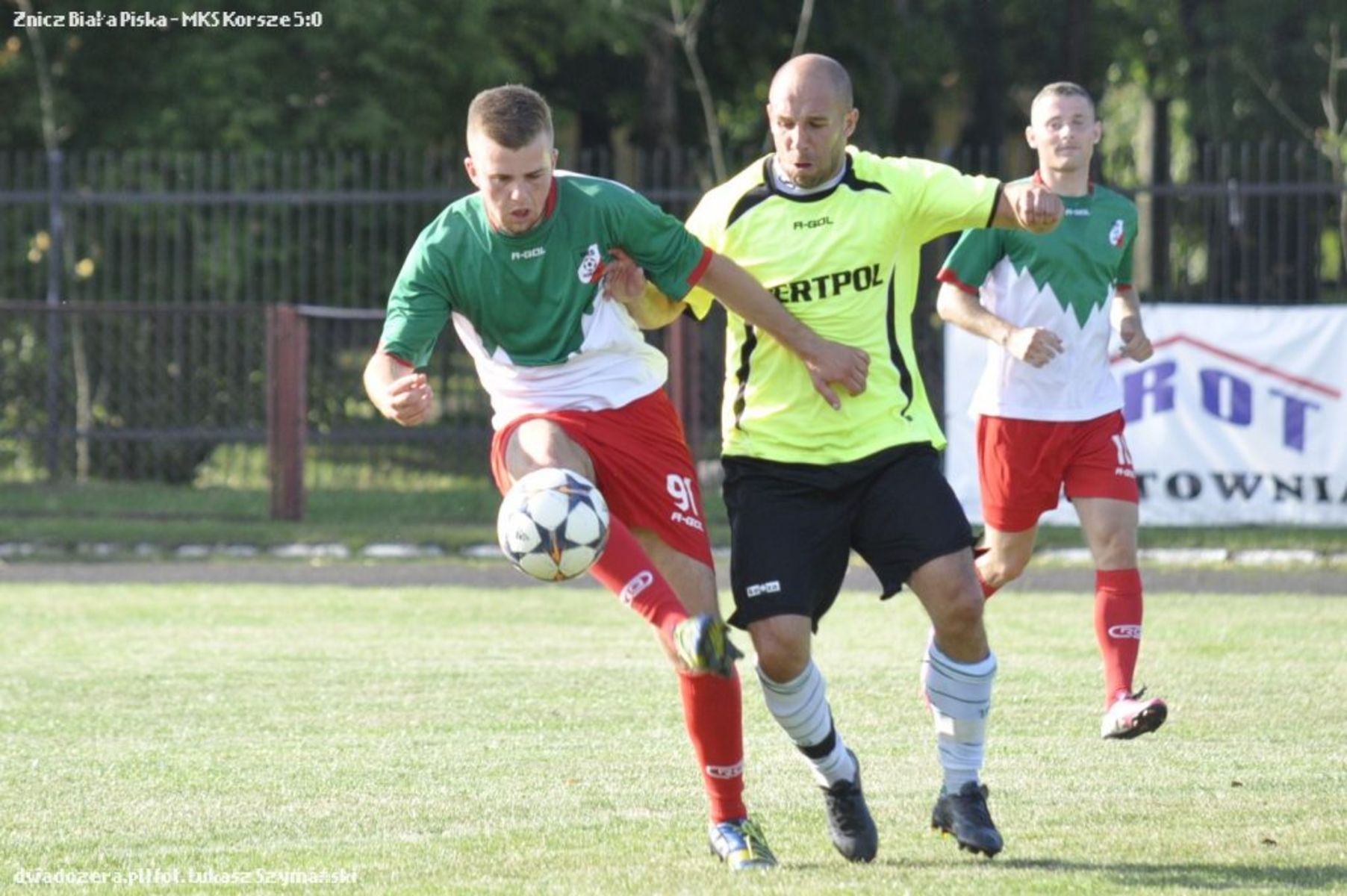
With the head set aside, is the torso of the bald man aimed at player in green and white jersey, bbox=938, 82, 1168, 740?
no

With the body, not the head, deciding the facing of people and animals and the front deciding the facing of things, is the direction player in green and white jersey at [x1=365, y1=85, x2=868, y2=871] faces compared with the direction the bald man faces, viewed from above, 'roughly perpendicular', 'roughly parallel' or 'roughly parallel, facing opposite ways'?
roughly parallel

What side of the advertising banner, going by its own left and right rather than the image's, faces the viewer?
front

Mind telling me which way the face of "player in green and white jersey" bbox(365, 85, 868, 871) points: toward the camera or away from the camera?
toward the camera

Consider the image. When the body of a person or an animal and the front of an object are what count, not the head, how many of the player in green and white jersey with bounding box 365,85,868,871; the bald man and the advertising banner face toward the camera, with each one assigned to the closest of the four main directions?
3

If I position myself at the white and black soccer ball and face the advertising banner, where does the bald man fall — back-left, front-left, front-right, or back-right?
front-right

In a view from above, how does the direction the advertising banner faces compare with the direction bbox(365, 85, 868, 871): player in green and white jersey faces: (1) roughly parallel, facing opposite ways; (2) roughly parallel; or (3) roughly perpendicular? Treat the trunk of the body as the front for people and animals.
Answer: roughly parallel

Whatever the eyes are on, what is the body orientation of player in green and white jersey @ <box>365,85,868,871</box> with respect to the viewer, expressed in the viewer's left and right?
facing the viewer

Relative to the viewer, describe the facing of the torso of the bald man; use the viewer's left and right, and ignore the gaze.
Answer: facing the viewer

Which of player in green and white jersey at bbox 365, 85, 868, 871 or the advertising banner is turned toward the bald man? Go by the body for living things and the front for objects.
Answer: the advertising banner

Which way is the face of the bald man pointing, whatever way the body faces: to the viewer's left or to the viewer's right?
to the viewer's left

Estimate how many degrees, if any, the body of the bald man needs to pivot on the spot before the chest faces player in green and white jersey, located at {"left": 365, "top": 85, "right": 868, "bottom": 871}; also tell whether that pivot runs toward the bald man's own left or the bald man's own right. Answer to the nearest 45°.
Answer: approximately 90° to the bald man's own right

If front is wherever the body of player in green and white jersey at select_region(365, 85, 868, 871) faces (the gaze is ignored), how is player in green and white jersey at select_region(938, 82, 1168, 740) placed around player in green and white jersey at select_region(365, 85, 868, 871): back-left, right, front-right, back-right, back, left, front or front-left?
back-left

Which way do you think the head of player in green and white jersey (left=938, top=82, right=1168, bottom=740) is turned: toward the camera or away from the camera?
toward the camera

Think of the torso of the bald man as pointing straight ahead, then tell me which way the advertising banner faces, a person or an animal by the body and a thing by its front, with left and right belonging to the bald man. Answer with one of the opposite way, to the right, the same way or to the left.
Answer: the same way

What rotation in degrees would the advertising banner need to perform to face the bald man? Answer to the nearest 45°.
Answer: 0° — it already faces them

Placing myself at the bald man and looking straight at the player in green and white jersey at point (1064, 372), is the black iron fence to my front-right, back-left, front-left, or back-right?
front-left
